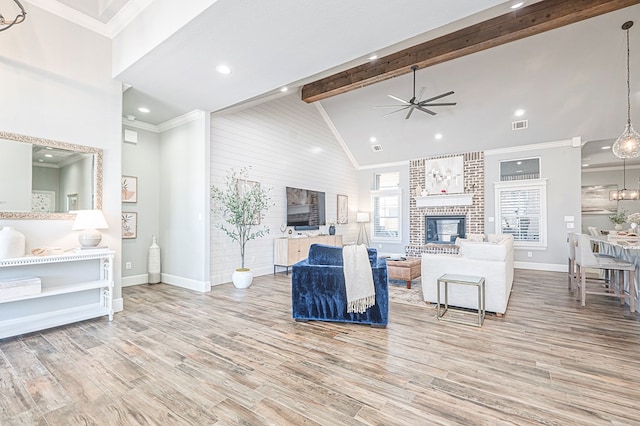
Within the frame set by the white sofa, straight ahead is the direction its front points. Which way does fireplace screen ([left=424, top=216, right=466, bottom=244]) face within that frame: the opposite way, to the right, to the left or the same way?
to the left

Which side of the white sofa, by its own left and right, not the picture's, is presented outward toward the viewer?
left

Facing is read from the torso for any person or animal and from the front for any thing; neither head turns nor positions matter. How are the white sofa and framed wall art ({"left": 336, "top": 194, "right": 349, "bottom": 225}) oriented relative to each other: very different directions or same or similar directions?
very different directions

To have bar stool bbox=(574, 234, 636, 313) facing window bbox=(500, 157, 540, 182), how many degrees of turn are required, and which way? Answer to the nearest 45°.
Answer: approximately 135° to its left

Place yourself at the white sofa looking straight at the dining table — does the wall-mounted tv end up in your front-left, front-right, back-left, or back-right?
back-left

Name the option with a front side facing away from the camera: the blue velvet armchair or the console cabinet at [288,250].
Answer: the blue velvet armchair

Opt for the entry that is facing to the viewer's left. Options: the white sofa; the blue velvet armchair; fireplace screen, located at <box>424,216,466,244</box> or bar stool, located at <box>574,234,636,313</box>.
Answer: the white sofa

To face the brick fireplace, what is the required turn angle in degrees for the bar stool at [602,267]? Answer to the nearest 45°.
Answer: approximately 135° to its left

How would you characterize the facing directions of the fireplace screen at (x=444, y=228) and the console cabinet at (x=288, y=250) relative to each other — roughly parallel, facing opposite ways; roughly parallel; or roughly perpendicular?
roughly perpendicular

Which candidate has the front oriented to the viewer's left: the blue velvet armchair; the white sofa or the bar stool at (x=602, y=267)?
the white sofa

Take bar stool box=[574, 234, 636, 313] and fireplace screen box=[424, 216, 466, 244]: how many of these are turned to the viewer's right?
1

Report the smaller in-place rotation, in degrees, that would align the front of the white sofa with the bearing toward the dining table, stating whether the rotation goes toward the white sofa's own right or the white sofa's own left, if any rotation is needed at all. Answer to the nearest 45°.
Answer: approximately 135° to the white sofa's own right

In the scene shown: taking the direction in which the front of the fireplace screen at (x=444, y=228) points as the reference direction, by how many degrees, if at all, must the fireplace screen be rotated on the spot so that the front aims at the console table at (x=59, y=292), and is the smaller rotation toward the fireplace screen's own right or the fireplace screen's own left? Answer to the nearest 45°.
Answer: approximately 45° to the fireplace screen's own right
